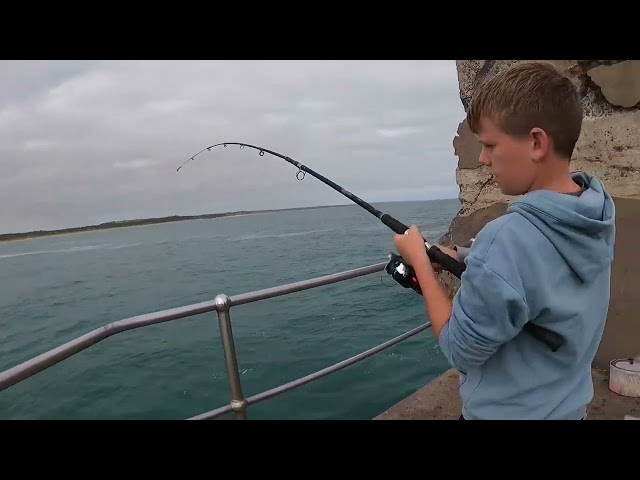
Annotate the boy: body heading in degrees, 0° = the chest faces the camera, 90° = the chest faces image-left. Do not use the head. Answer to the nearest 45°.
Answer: approximately 135°

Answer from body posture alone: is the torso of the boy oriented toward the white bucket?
no

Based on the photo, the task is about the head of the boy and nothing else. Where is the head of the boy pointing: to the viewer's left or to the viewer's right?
to the viewer's left

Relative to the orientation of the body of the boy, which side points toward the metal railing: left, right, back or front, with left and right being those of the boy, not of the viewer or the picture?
front

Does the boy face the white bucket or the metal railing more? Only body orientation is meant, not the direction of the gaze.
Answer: the metal railing
